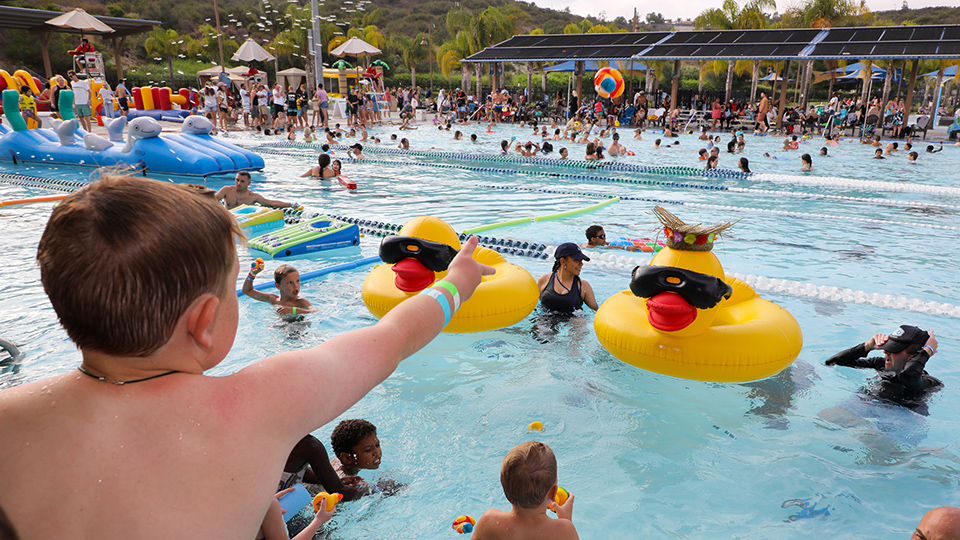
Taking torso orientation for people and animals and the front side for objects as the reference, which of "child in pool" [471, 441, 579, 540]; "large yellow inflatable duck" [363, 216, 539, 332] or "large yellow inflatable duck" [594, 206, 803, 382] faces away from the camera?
the child in pool

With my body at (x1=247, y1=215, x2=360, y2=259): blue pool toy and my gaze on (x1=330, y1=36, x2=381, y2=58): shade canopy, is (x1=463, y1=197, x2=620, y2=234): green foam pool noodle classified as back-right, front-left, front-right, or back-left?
front-right

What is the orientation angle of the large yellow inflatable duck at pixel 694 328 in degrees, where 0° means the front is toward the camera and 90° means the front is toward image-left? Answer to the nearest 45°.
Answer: approximately 45°

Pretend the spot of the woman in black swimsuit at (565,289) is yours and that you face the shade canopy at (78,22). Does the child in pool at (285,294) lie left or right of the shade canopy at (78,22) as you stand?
left

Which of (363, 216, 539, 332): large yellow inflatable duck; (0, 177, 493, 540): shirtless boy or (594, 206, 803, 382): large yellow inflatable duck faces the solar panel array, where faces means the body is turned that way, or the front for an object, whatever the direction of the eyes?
the shirtless boy

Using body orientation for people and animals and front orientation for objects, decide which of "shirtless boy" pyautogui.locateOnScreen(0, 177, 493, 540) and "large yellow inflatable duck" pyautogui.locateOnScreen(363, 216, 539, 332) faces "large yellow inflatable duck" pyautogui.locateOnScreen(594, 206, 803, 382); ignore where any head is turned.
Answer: the shirtless boy

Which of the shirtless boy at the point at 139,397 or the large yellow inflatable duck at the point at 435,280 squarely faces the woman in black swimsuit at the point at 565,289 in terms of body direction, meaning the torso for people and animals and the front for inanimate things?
the shirtless boy

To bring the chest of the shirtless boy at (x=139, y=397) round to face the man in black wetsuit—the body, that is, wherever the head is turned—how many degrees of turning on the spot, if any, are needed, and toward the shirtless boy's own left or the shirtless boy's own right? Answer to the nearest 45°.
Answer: approximately 45° to the shirtless boy's own right

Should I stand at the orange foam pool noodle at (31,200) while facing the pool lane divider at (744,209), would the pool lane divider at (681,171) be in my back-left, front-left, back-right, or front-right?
front-left

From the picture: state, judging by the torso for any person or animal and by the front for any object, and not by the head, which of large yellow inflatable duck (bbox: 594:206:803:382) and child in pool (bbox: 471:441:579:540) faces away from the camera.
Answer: the child in pool

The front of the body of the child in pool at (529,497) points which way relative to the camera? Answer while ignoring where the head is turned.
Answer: away from the camera

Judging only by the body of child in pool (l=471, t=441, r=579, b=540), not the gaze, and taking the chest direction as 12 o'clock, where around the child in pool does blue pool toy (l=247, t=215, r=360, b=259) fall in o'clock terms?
The blue pool toy is roughly at 11 o'clock from the child in pool.

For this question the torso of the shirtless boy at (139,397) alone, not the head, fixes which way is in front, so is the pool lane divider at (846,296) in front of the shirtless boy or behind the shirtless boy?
in front

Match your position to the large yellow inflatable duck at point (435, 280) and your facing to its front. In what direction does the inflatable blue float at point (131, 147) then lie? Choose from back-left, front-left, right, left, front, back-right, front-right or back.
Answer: right

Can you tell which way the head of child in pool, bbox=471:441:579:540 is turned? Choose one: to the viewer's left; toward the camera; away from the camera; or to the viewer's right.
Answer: away from the camera

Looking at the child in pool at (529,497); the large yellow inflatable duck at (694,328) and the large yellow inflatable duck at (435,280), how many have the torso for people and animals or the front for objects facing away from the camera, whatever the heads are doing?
1

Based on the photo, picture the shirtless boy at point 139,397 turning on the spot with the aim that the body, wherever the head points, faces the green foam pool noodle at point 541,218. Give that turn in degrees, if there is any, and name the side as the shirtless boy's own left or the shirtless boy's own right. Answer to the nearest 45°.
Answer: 0° — they already face it

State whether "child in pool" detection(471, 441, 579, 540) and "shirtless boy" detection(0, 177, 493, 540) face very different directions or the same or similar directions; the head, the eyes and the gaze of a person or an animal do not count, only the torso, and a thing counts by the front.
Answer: same or similar directions

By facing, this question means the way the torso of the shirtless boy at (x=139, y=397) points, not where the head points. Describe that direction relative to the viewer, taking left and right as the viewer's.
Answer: facing away from the viewer and to the right of the viewer
